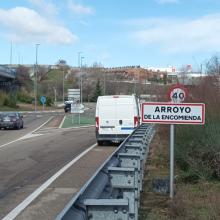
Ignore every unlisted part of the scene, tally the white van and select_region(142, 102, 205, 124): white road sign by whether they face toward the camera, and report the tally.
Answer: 1

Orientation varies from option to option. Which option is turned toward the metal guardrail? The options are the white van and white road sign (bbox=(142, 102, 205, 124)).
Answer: the white road sign

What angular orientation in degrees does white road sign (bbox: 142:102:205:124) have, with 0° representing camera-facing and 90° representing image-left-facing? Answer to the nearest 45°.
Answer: approximately 0°

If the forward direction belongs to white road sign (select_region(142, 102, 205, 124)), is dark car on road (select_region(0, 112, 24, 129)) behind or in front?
behind

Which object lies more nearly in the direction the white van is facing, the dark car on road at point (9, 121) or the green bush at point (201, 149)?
the dark car on road

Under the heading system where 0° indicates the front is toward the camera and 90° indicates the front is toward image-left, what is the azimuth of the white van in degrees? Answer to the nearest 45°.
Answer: approximately 180°

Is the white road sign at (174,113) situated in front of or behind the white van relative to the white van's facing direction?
behind

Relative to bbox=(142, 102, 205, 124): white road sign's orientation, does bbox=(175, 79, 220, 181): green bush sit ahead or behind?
behind

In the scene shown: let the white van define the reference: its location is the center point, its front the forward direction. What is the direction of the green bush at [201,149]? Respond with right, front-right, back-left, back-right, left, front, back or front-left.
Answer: back

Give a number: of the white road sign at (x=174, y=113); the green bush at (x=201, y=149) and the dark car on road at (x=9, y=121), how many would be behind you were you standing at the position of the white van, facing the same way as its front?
2

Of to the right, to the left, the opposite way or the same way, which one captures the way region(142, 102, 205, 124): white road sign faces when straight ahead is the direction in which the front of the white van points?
the opposite way
